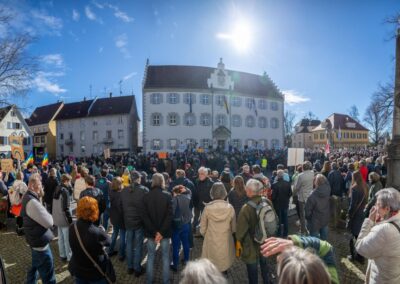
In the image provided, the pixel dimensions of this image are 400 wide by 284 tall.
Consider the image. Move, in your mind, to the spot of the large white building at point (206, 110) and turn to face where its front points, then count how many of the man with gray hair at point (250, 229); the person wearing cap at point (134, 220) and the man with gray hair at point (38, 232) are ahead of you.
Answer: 3

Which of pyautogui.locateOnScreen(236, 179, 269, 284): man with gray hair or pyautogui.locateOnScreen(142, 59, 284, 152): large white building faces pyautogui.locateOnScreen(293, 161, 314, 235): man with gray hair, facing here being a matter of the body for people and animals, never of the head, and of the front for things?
the large white building

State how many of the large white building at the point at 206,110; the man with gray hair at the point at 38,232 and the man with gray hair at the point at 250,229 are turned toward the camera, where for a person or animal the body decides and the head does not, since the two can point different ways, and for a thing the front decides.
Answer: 1

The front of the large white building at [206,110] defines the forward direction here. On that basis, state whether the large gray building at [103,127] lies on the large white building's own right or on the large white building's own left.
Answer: on the large white building's own right

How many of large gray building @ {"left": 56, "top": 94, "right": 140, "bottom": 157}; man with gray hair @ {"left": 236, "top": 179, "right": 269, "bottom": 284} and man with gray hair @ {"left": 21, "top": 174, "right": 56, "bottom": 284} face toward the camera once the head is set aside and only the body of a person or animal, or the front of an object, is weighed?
1

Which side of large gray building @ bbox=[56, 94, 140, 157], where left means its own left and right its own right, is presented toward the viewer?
front

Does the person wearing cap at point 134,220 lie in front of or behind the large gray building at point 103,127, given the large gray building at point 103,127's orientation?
in front

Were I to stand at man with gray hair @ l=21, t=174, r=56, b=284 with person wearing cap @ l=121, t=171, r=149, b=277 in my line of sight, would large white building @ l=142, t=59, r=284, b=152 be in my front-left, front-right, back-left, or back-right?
front-left

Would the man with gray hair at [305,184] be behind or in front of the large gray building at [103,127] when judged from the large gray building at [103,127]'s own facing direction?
in front
